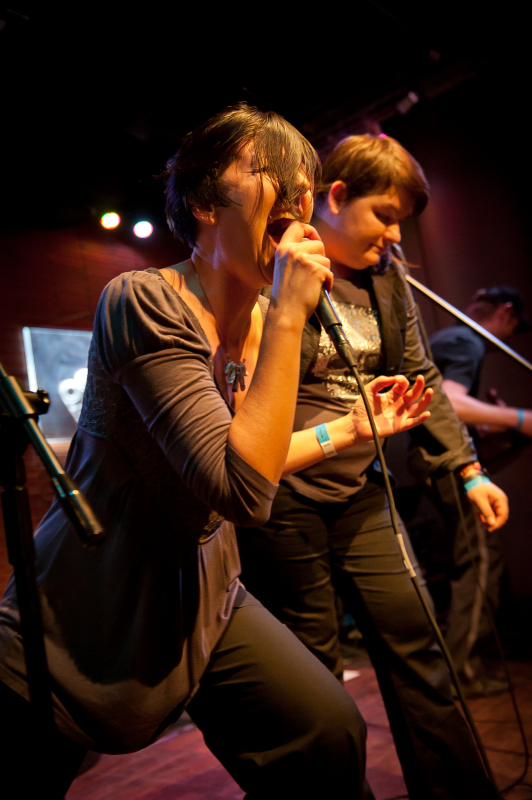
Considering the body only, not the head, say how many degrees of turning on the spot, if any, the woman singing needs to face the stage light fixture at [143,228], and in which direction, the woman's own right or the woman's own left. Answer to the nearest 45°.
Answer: approximately 135° to the woman's own left

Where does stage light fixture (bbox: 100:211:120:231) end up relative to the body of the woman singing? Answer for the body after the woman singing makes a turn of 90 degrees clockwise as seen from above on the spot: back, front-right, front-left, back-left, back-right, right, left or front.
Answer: back-right

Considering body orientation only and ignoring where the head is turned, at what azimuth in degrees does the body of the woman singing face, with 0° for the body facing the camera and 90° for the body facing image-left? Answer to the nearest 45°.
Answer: approximately 315°
